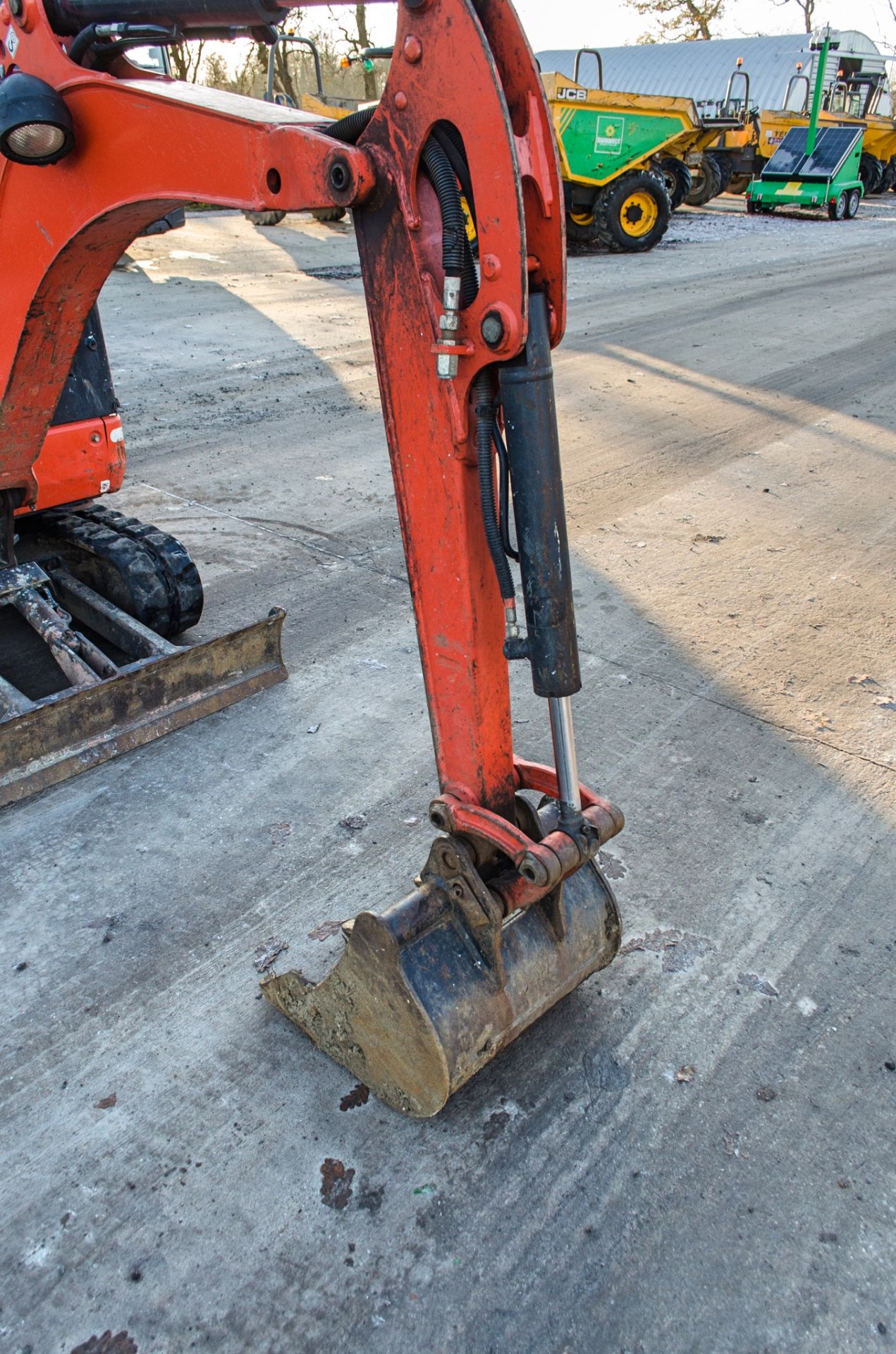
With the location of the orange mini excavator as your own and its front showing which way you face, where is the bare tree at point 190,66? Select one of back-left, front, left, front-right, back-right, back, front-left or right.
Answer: back-left

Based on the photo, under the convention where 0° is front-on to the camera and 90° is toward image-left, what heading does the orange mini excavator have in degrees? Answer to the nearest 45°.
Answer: approximately 315°

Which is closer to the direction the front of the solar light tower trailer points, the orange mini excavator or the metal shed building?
the metal shed building
